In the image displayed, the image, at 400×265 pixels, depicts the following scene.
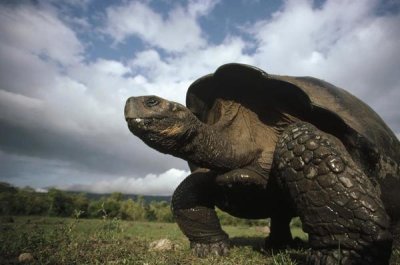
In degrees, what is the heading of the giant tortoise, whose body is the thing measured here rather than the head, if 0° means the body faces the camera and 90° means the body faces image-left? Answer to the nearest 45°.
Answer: approximately 45°
